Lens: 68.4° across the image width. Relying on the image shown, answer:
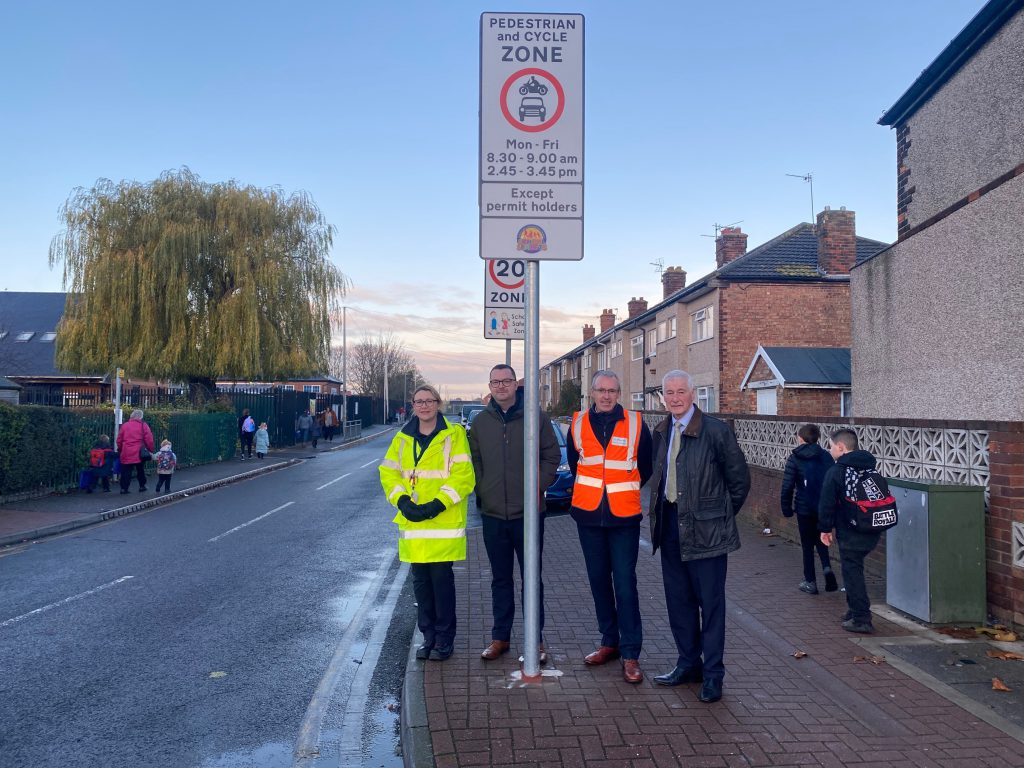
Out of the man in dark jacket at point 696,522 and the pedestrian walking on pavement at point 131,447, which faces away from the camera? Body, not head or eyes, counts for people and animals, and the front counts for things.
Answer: the pedestrian walking on pavement

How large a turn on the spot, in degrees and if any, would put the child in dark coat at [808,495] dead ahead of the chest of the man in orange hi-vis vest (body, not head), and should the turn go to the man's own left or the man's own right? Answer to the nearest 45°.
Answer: approximately 135° to the man's own left

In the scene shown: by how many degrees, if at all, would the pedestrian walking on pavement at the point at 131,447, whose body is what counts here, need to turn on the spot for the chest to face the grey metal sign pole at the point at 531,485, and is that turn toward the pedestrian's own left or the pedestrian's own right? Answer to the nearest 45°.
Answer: approximately 180°

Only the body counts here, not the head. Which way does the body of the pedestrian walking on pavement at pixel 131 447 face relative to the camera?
away from the camera

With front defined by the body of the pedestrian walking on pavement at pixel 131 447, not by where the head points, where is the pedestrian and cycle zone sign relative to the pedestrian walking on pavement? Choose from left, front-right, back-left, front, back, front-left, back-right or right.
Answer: back

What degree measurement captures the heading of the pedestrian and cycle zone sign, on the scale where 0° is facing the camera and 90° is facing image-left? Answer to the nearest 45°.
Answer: approximately 0°

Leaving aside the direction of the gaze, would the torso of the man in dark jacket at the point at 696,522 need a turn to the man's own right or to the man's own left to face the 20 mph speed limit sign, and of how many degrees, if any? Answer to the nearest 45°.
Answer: approximately 90° to the man's own right

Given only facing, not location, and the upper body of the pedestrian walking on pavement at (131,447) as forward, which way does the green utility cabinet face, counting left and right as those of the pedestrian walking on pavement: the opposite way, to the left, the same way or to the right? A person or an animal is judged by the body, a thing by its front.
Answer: to the left

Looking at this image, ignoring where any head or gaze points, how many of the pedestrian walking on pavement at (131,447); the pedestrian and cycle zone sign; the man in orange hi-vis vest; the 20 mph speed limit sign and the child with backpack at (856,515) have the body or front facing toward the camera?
3

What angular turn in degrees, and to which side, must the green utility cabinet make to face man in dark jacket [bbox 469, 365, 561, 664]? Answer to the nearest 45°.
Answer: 0° — it already faces them
